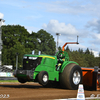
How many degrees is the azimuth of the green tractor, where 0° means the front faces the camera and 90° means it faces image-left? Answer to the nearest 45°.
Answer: approximately 45°
